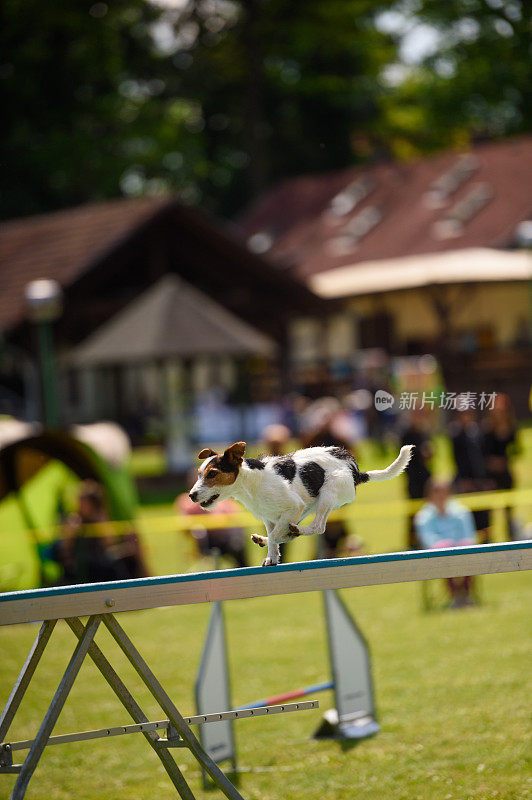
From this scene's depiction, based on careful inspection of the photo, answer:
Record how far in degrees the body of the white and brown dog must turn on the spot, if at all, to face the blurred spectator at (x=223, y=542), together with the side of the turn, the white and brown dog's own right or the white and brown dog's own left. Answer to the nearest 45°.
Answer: approximately 90° to the white and brown dog's own right

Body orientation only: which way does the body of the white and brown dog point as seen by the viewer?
to the viewer's left

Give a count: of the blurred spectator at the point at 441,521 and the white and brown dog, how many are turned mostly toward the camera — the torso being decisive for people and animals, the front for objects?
1

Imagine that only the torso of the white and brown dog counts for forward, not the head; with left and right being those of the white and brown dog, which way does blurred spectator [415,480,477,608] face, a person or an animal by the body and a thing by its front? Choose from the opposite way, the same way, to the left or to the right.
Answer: to the left

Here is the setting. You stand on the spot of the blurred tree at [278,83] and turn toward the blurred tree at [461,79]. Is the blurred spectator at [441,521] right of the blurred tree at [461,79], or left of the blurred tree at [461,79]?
right

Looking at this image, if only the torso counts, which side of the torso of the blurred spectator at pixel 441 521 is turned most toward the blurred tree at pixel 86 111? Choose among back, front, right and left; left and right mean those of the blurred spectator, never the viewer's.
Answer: back

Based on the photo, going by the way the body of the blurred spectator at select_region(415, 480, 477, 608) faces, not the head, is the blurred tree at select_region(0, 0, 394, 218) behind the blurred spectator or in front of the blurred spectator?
behind
